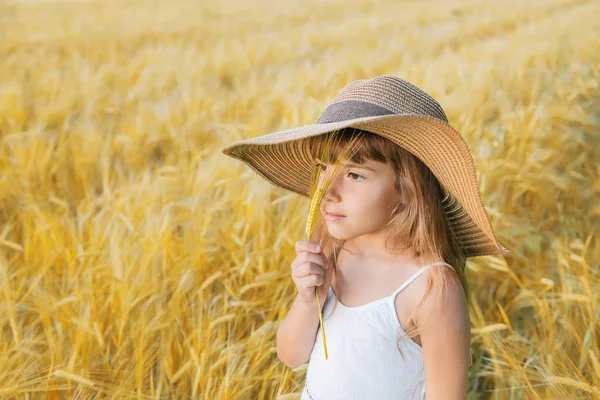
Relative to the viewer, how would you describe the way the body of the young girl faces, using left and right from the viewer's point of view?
facing the viewer and to the left of the viewer

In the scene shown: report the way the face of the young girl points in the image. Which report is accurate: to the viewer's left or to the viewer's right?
to the viewer's left
